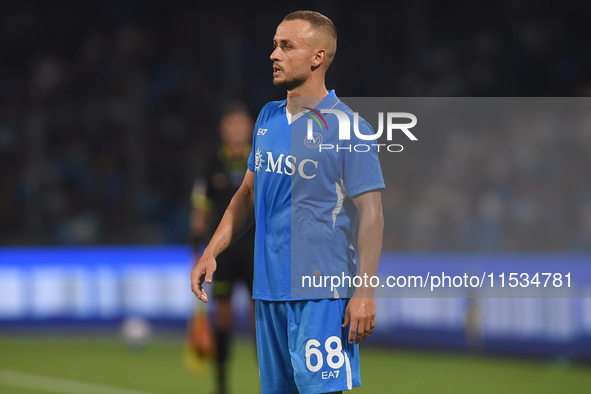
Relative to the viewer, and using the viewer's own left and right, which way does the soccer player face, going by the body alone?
facing the viewer and to the left of the viewer

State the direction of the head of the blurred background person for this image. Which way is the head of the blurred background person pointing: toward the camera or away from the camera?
toward the camera

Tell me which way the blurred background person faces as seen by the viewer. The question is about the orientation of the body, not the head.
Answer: toward the camera

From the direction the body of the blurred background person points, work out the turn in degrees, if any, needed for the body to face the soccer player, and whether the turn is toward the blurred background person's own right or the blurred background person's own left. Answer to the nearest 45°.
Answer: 0° — they already face them

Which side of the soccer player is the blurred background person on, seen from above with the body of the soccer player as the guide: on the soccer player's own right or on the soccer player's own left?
on the soccer player's own right

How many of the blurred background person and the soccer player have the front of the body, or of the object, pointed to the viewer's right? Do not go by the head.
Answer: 0
